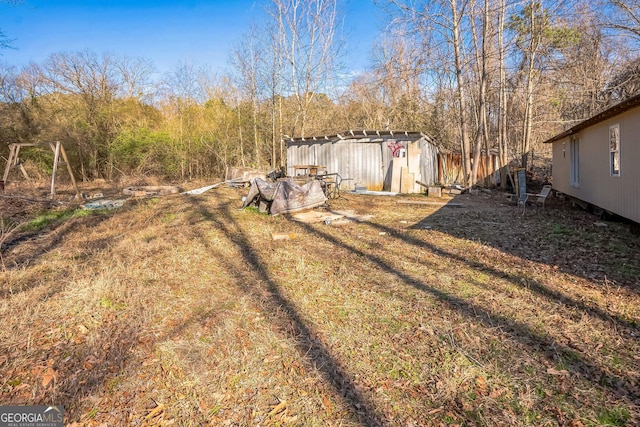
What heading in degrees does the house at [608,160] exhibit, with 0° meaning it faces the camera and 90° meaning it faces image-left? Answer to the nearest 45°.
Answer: approximately 45°

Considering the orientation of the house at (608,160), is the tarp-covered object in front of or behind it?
in front

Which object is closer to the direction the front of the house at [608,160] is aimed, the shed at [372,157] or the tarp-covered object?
the tarp-covered object
